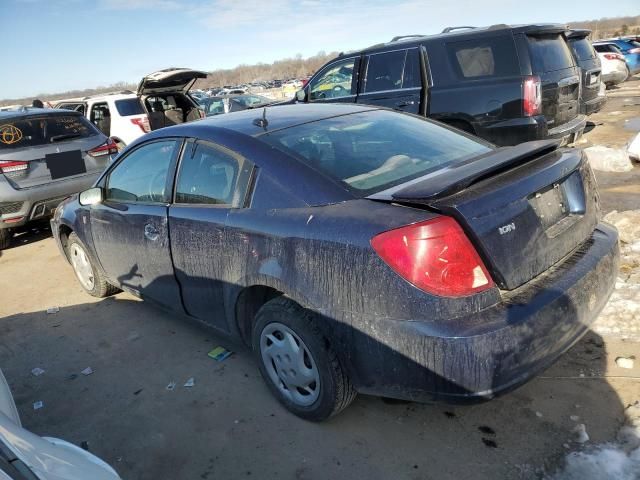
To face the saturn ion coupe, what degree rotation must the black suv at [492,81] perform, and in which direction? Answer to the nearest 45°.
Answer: approximately 135° to its left

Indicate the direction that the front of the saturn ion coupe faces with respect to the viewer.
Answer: facing away from the viewer and to the left of the viewer

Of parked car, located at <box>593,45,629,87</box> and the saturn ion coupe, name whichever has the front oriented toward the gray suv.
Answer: the saturn ion coupe

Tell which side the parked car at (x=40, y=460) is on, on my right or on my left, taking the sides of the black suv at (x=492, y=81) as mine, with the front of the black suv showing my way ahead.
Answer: on my left

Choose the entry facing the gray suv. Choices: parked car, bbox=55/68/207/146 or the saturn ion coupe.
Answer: the saturn ion coupe

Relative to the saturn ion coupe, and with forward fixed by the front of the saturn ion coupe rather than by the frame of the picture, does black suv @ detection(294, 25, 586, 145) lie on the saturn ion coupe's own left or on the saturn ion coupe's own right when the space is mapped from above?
on the saturn ion coupe's own right

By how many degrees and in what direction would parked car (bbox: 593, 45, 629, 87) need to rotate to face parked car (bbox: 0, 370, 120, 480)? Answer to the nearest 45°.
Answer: approximately 135° to its left

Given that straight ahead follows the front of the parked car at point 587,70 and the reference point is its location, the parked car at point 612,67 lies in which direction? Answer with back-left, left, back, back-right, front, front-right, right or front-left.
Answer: front-right

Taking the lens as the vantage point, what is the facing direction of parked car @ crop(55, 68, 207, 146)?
facing away from the viewer and to the left of the viewer

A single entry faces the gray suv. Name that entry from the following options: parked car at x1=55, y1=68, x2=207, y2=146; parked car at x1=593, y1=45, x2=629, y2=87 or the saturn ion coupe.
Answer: the saturn ion coupe

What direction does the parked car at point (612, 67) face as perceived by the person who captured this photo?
facing away from the viewer and to the left of the viewer

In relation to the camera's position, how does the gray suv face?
facing away from the viewer and to the left of the viewer

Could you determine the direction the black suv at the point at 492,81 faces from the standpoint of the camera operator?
facing away from the viewer and to the left of the viewer

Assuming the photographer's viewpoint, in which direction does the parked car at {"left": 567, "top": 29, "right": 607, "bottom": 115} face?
facing away from the viewer and to the left of the viewer

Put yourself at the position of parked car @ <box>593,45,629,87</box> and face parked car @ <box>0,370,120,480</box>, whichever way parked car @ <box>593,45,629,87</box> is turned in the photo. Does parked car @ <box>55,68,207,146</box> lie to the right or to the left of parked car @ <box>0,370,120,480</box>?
right
